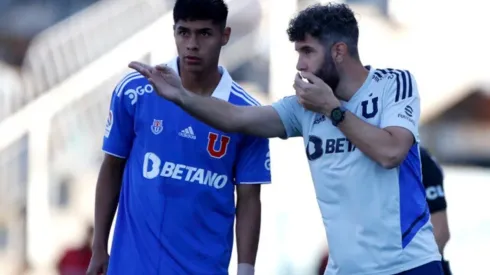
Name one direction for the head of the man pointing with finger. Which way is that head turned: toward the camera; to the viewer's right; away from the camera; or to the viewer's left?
to the viewer's left

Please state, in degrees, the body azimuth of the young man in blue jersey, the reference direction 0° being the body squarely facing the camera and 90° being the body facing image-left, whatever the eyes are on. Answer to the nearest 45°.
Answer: approximately 0°

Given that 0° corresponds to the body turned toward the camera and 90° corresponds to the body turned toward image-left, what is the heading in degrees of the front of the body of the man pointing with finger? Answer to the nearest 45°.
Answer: approximately 45°
